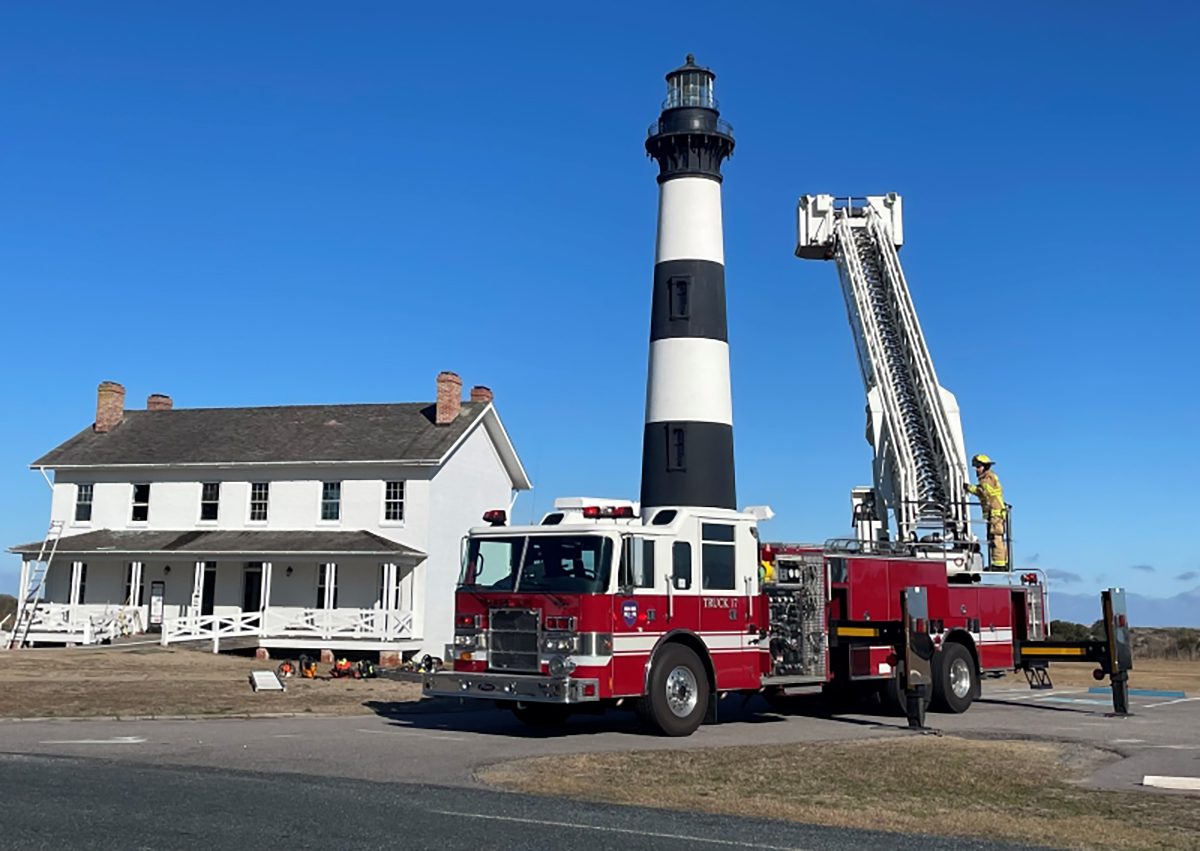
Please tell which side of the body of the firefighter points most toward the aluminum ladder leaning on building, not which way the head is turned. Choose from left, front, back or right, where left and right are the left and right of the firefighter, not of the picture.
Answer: front

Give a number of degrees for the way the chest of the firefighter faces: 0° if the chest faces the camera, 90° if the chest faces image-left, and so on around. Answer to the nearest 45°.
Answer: approximately 90°

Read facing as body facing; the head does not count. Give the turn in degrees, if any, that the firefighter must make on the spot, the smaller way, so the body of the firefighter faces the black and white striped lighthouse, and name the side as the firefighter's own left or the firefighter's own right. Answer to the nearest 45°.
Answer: approximately 45° to the firefighter's own right

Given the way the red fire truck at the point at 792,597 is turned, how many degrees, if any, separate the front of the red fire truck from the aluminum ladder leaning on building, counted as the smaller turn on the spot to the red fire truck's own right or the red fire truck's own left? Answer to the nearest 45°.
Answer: approximately 90° to the red fire truck's own right

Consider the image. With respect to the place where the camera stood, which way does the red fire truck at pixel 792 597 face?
facing the viewer and to the left of the viewer

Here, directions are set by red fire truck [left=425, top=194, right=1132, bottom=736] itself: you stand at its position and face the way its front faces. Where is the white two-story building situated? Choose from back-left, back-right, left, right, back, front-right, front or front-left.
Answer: right
